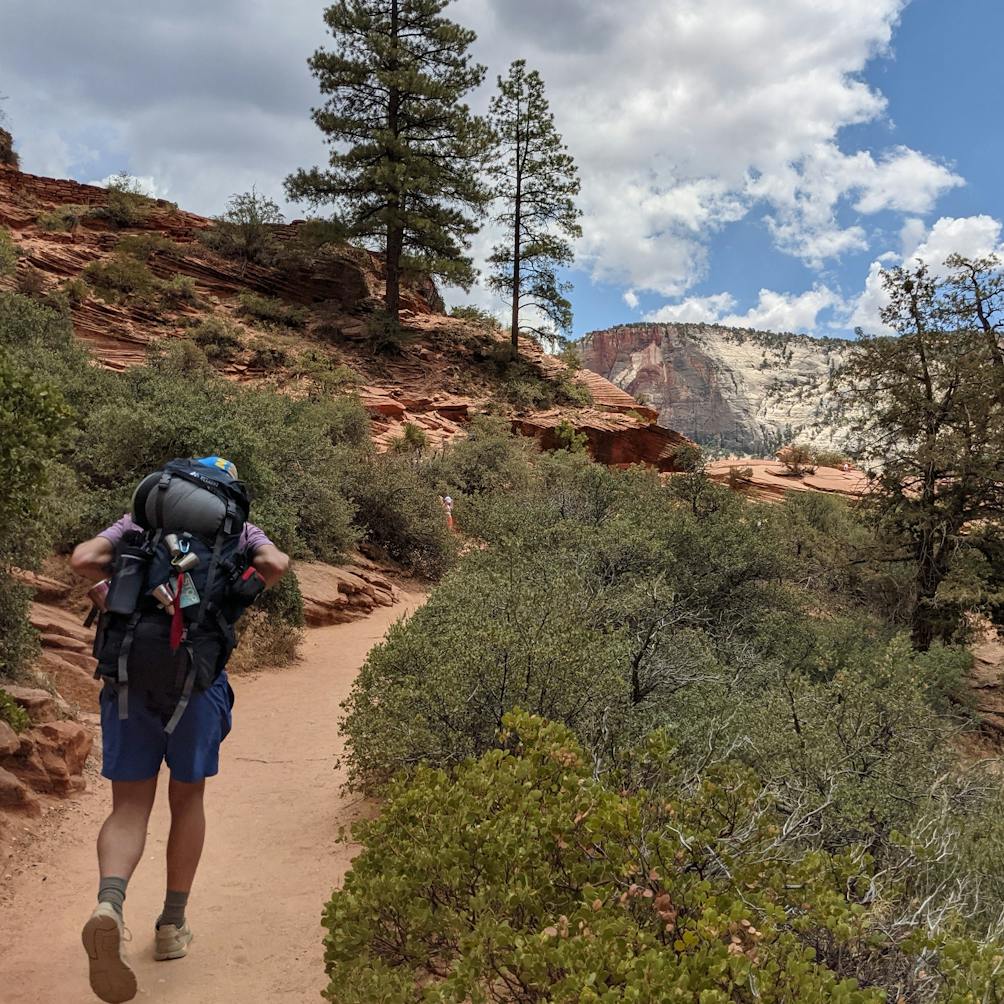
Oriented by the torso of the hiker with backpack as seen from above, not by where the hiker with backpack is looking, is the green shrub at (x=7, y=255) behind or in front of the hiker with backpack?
in front

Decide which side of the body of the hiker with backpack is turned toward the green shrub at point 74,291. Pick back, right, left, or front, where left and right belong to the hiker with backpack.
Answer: front

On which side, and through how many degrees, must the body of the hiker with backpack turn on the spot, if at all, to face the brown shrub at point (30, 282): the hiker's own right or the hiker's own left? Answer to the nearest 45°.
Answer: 0° — they already face it

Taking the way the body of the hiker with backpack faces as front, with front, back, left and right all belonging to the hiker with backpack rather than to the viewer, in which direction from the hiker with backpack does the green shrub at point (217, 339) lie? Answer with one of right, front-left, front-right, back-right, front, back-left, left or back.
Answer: front

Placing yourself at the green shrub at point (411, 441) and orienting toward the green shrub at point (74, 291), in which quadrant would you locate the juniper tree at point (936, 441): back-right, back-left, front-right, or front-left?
back-left

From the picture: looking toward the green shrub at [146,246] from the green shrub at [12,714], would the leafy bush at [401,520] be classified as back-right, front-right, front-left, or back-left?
front-right

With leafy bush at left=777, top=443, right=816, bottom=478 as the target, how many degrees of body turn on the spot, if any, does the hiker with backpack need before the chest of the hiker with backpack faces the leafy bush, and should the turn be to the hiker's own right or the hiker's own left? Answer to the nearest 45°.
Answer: approximately 45° to the hiker's own right

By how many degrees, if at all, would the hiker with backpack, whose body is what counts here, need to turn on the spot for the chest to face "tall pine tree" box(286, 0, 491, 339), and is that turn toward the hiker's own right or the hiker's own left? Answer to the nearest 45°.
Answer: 0° — they already face it

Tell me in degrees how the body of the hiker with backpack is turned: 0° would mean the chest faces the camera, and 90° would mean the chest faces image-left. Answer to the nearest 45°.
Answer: approximately 180°

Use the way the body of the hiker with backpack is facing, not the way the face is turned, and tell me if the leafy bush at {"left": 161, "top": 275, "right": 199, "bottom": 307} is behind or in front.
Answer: in front

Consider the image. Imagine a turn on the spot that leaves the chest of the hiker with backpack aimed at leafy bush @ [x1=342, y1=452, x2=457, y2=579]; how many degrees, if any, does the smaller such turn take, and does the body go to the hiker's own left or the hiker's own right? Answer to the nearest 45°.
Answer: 0° — they already face it

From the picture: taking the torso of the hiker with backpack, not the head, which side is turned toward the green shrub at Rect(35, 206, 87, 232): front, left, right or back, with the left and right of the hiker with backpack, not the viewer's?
front

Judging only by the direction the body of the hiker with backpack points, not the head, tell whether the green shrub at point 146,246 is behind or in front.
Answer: in front
